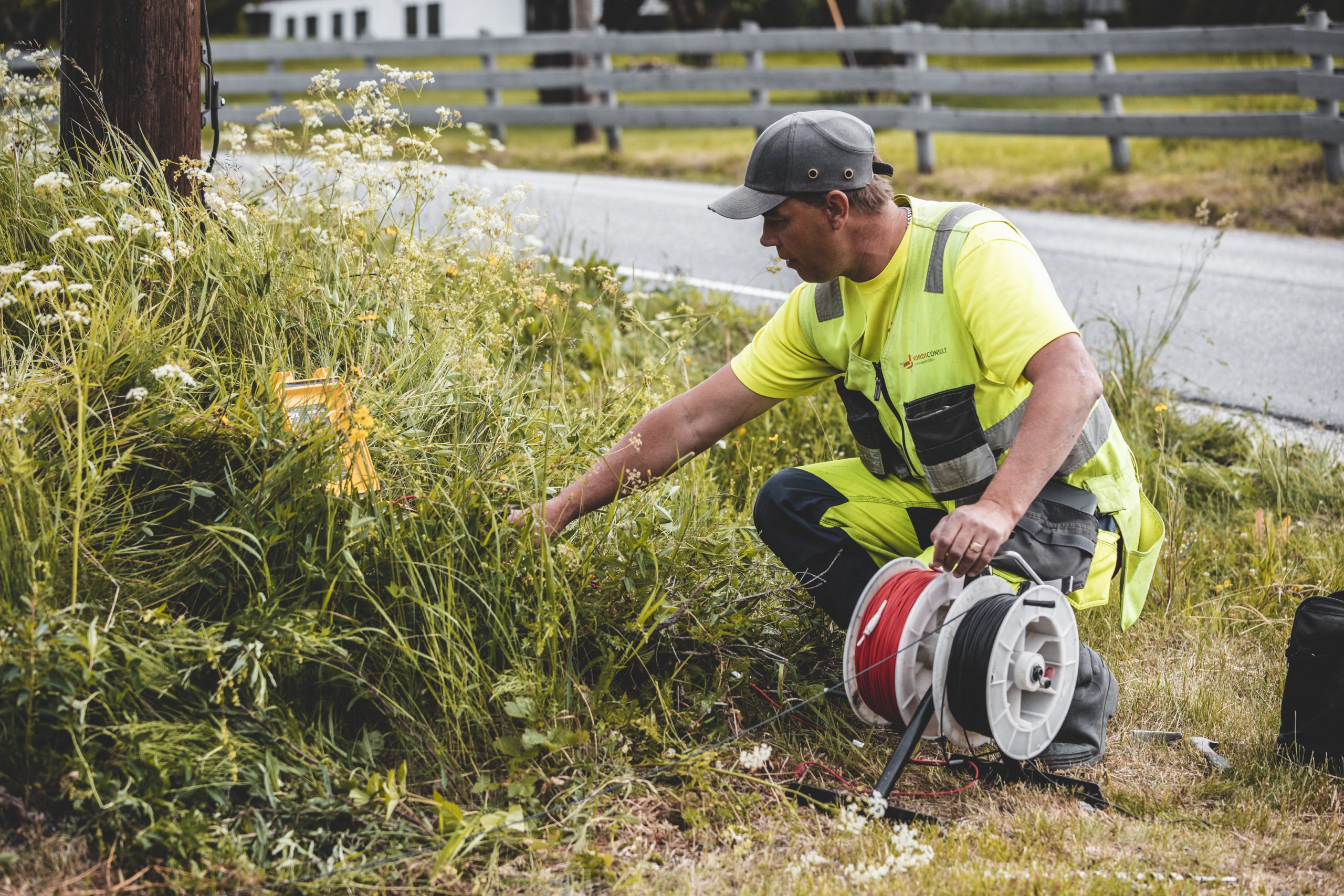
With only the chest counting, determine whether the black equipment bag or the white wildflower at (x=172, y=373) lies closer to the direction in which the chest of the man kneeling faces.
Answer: the white wildflower

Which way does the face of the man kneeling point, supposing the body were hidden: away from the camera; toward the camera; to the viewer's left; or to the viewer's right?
to the viewer's left

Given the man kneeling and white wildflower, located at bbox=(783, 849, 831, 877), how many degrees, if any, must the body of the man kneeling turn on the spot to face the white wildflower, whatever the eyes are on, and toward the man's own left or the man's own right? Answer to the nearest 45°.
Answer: approximately 45° to the man's own left

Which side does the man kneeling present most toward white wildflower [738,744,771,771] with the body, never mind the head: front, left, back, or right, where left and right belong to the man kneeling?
front

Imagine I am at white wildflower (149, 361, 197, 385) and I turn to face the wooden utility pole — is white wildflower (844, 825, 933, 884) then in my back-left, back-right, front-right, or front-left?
back-right

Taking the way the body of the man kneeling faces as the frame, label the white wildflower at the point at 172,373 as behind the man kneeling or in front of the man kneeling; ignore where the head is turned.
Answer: in front

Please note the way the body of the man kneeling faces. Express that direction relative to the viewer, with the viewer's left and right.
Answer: facing the viewer and to the left of the viewer

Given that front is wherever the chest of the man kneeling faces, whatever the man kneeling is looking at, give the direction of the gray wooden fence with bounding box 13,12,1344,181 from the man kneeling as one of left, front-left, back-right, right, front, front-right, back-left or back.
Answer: back-right

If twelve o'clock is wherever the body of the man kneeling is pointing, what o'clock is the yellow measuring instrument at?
The yellow measuring instrument is roughly at 1 o'clock from the man kneeling.
